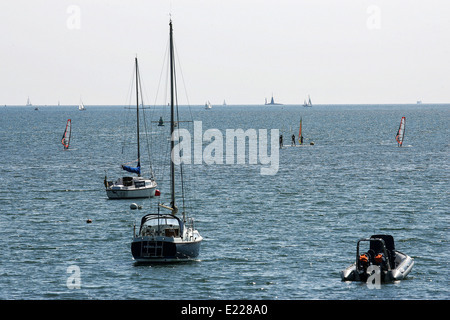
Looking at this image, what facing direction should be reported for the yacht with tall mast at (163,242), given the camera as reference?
facing away from the viewer and to the right of the viewer

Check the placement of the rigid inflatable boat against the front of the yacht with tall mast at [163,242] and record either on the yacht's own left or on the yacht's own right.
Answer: on the yacht's own right
